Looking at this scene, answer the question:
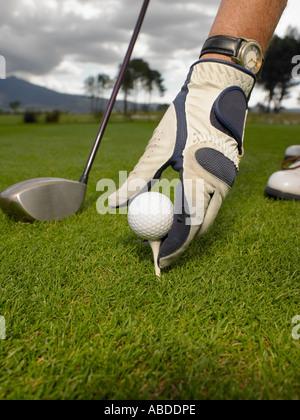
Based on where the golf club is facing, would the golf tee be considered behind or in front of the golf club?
in front
